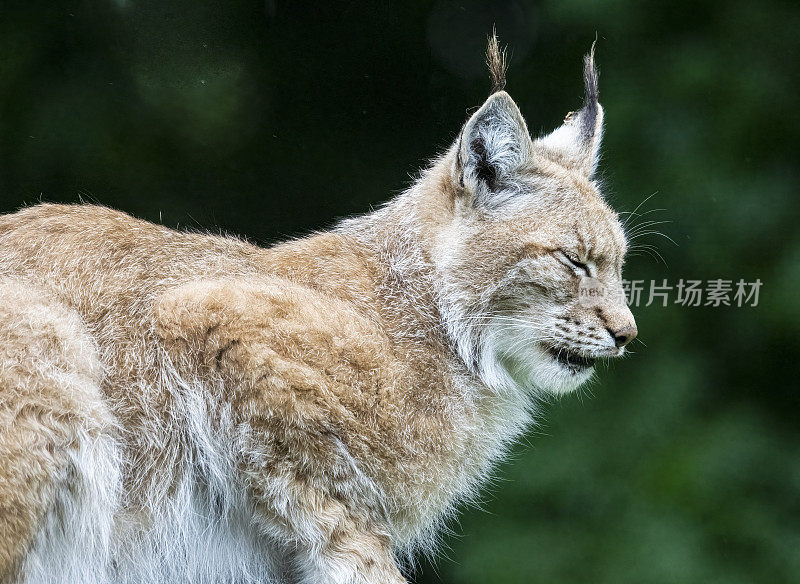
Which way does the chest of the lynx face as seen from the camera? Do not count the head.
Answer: to the viewer's right
